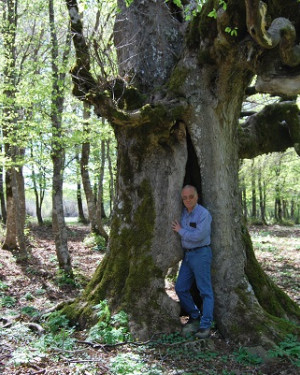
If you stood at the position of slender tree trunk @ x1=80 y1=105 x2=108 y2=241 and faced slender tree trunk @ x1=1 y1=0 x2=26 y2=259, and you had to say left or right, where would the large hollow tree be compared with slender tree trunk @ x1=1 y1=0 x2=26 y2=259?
left

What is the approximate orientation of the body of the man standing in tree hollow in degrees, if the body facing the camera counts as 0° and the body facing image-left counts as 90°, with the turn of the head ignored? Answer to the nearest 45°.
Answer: approximately 45°

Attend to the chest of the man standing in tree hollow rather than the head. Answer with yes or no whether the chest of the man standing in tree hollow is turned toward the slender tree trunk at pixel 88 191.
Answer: no

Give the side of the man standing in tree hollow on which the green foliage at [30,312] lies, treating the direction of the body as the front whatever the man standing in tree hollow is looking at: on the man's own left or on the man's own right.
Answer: on the man's own right

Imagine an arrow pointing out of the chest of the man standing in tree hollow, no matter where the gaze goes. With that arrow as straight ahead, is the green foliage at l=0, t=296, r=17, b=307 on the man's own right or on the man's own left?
on the man's own right

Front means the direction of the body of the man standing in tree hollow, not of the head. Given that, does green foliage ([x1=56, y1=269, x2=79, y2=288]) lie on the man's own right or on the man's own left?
on the man's own right

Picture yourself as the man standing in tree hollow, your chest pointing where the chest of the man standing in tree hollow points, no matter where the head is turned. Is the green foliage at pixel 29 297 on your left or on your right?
on your right

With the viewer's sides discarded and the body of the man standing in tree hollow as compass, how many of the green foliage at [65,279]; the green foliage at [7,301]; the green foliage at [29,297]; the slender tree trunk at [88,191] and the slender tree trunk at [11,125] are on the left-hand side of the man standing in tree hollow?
0

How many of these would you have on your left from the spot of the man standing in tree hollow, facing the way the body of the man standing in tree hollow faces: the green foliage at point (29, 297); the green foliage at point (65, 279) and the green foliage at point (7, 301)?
0

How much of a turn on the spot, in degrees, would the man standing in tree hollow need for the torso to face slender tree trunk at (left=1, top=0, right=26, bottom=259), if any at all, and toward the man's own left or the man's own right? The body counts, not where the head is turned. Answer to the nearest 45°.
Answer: approximately 90° to the man's own right
